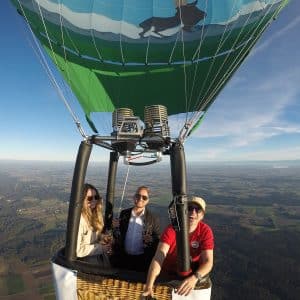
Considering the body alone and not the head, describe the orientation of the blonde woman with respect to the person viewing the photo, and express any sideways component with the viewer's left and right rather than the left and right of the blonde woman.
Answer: facing the viewer and to the right of the viewer
